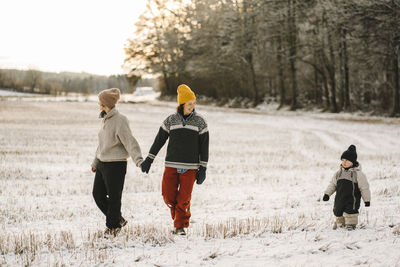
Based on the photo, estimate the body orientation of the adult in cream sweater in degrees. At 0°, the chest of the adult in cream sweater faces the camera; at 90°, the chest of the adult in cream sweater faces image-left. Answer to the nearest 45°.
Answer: approximately 45°

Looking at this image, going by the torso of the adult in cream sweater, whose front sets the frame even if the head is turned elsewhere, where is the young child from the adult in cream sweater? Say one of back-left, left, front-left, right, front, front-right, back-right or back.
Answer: back-left

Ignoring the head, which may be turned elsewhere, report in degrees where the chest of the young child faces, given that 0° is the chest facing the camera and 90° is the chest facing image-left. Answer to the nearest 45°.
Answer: approximately 45°

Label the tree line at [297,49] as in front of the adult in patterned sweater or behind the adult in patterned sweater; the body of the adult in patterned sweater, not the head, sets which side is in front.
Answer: behind

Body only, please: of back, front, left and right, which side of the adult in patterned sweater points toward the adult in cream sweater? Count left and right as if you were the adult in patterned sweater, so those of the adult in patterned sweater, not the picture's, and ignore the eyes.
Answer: right

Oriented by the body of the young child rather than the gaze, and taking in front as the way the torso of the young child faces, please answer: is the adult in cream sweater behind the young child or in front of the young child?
in front

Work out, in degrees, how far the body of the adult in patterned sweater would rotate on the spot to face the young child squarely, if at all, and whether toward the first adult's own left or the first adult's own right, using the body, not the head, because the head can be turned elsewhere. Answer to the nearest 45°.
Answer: approximately 90° to the first adult's own left

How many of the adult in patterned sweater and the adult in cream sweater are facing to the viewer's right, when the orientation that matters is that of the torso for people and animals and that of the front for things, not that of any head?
0

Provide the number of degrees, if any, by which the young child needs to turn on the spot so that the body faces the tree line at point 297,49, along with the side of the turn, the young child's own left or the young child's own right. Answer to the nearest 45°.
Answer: approximately 135° to the young child's own right
